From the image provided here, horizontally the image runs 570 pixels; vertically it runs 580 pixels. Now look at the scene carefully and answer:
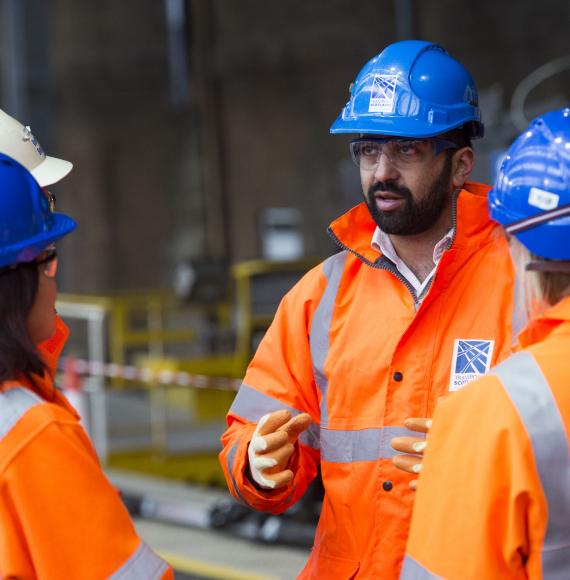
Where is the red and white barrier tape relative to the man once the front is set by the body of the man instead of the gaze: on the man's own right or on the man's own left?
on the man's own right

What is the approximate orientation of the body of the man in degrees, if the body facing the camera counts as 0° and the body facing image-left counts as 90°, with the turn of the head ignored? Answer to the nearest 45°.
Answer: approximately 45°

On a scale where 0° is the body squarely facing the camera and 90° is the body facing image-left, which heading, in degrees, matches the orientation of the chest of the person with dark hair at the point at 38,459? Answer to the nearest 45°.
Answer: approximately 225°

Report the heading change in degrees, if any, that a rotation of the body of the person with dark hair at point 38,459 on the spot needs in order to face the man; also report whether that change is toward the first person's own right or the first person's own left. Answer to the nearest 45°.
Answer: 0° — they already face them

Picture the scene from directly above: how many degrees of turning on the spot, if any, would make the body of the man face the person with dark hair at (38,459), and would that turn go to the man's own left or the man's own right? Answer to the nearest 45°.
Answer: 0° — they already face them
